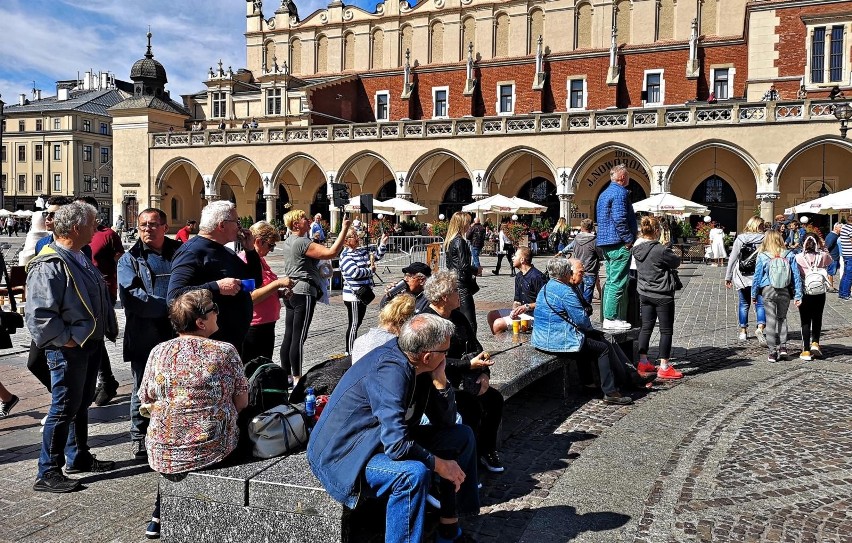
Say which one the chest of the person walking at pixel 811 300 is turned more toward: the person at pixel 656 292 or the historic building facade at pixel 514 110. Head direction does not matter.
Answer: the historic building facade

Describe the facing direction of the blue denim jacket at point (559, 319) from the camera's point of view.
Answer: facing away from the viewer and to the right of the viewer

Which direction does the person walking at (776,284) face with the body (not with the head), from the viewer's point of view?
away from the camera

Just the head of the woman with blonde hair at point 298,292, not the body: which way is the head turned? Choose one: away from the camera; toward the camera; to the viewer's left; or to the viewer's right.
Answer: to the viewer's right

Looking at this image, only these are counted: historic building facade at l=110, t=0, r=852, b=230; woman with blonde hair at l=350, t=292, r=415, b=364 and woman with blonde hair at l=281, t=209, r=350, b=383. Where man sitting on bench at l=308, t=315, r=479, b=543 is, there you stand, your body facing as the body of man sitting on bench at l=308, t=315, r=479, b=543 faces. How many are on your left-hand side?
3

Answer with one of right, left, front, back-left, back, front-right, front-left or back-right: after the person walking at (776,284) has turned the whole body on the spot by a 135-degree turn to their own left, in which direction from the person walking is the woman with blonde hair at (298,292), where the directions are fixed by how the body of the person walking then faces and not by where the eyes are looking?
front

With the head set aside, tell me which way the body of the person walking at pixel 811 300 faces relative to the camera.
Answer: away from the camera

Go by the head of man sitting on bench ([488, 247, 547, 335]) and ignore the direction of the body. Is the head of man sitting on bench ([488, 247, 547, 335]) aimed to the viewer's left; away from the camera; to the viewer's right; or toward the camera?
to the viewer's left

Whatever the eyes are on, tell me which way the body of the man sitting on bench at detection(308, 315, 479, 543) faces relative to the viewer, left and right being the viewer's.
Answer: facing to the right of the viewer
